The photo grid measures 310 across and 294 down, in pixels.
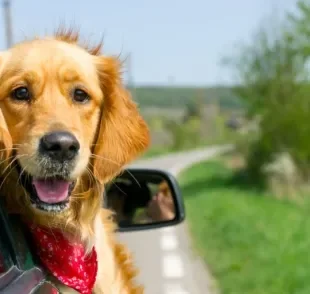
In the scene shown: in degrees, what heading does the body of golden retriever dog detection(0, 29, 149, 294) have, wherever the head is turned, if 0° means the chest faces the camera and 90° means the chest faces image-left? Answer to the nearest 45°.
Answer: approximately 0°

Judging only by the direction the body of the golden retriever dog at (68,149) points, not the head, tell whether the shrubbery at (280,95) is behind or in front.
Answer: behind
